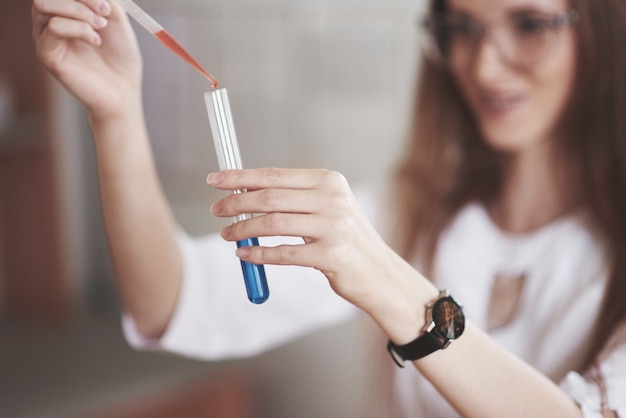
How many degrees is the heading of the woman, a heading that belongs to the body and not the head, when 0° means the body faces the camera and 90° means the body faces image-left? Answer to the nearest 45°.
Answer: approximately 45°
